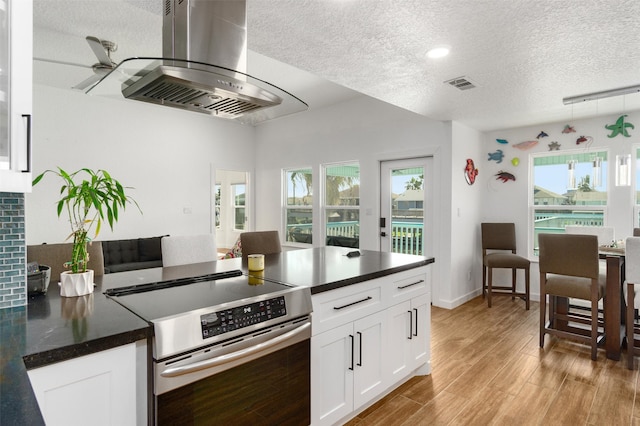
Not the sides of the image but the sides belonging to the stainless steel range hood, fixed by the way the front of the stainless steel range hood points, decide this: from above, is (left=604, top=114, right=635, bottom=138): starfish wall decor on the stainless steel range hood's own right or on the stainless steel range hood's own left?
on the stainless steel range hood's own left

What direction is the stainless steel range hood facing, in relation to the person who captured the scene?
facing the viewer and to the right of the viewer

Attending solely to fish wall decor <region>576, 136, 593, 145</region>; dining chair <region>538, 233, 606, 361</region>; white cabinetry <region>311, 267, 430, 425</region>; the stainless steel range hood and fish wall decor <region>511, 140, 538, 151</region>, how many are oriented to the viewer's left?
2

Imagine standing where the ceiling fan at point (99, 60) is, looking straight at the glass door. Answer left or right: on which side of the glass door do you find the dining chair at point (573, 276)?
right

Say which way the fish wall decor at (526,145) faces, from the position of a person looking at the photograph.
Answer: facing to the left of the viewer

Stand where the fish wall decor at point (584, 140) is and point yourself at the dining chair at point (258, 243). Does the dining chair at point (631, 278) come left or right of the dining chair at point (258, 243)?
left

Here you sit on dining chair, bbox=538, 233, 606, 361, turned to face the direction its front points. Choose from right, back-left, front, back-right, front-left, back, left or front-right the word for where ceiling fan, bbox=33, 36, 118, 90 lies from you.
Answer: back

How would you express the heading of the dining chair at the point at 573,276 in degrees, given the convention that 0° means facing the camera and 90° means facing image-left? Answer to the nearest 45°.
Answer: approximately 225°

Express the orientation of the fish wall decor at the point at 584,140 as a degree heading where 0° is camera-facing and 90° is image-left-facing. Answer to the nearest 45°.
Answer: approximately 90°

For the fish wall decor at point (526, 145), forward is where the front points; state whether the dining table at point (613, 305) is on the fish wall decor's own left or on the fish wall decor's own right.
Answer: on the fish wall decor's own left
